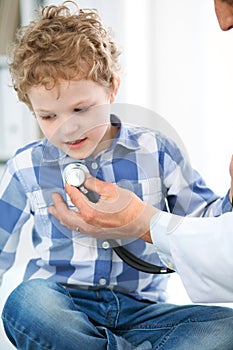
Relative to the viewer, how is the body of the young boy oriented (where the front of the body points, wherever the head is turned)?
toward the camera
